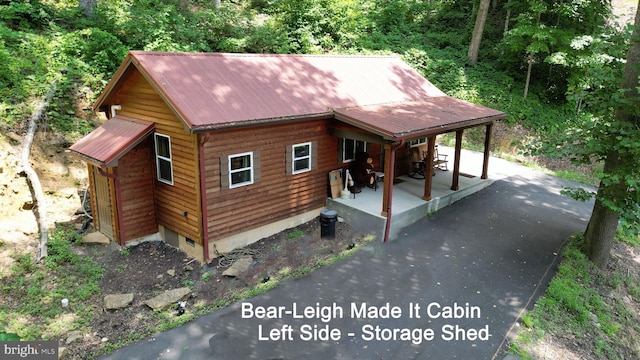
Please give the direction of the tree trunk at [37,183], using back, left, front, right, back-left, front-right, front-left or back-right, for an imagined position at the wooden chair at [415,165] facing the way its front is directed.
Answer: right

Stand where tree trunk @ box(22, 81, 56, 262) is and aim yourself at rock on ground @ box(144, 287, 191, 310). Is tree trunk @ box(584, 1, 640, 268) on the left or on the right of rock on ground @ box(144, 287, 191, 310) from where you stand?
left

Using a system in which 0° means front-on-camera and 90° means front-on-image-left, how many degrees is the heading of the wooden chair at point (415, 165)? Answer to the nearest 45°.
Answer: approximately 315°

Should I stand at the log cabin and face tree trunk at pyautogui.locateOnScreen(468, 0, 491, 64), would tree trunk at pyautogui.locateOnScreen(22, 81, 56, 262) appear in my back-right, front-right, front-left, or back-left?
back-left
